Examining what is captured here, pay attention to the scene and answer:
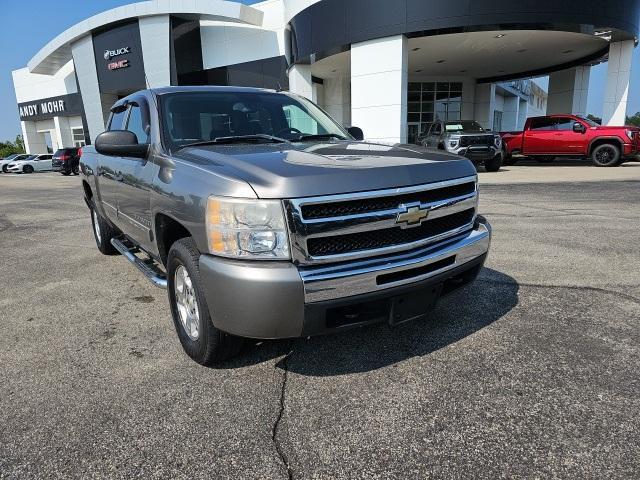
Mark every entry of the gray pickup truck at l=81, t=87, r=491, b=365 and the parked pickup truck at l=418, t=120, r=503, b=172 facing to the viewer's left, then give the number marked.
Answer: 0

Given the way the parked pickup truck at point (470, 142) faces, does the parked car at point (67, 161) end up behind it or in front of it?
behind

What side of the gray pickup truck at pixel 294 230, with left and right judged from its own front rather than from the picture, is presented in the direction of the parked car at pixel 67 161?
back

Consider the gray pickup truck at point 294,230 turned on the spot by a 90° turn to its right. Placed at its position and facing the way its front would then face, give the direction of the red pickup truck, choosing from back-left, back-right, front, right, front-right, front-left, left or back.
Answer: back

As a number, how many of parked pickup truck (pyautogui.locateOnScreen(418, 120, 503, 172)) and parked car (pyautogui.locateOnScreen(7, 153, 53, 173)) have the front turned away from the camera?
0

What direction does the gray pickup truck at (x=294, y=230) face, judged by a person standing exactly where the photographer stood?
facing the viewer and to the right of the viewer

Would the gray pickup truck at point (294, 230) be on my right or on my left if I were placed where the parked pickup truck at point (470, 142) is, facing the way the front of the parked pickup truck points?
on my right

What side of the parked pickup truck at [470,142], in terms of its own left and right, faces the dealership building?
back

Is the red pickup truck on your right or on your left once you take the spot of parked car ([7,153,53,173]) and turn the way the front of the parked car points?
on your left

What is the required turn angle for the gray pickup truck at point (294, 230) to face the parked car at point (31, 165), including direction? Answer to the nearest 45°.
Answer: approximately 180°
